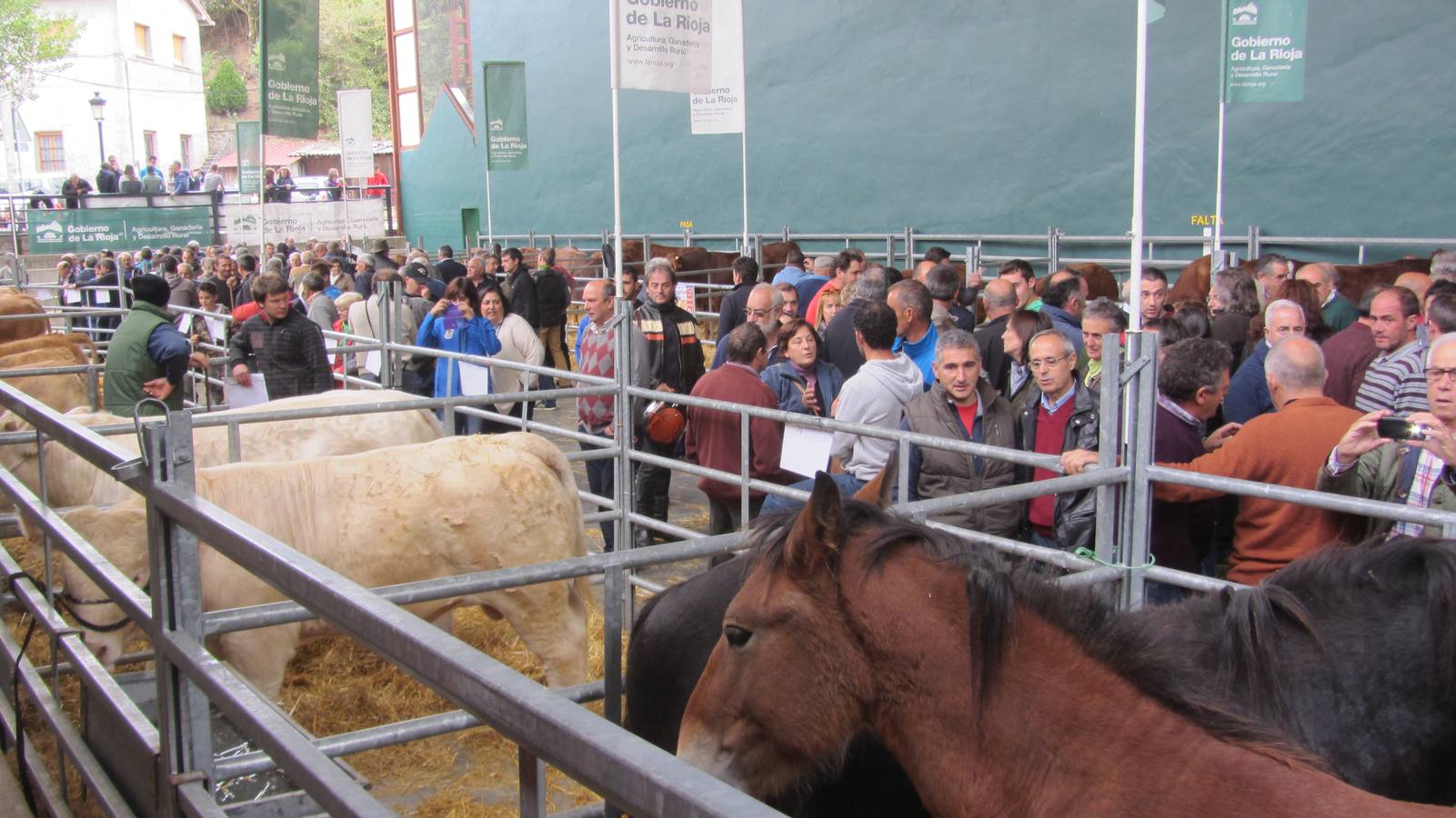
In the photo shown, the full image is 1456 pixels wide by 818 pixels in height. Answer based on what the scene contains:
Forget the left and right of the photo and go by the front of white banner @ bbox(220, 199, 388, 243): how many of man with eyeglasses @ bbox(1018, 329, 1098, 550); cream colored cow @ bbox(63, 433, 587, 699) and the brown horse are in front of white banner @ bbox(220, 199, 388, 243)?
3

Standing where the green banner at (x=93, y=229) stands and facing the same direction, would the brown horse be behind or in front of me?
in front

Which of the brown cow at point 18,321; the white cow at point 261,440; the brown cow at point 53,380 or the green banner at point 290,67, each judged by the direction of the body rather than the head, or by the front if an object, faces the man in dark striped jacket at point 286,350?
the green banner

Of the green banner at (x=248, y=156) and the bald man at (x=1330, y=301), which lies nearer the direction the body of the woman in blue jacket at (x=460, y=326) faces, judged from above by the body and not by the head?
the bald man

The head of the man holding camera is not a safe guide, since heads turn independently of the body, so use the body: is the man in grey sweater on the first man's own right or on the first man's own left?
on the first man's own right

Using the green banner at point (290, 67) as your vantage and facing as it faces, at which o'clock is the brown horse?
The brown horse is roughly at 12 o'clock from the green banner.

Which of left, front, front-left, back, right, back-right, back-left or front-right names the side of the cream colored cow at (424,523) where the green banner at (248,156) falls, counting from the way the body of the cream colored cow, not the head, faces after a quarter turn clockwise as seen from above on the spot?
front

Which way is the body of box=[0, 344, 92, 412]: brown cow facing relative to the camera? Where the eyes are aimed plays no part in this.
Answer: to the viewer's left

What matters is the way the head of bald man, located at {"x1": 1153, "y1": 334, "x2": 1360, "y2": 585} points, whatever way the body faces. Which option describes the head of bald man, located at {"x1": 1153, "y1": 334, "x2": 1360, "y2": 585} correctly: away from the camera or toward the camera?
away from the camera

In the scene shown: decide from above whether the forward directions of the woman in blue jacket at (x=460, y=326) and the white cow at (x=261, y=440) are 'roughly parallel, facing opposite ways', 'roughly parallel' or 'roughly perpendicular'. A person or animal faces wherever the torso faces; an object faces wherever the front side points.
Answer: roughly perpendicular

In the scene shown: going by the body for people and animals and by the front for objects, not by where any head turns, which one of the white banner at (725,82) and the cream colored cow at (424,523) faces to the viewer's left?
the cream colored cow

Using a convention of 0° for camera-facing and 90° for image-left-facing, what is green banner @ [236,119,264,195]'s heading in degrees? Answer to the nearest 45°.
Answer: approximately 0°
